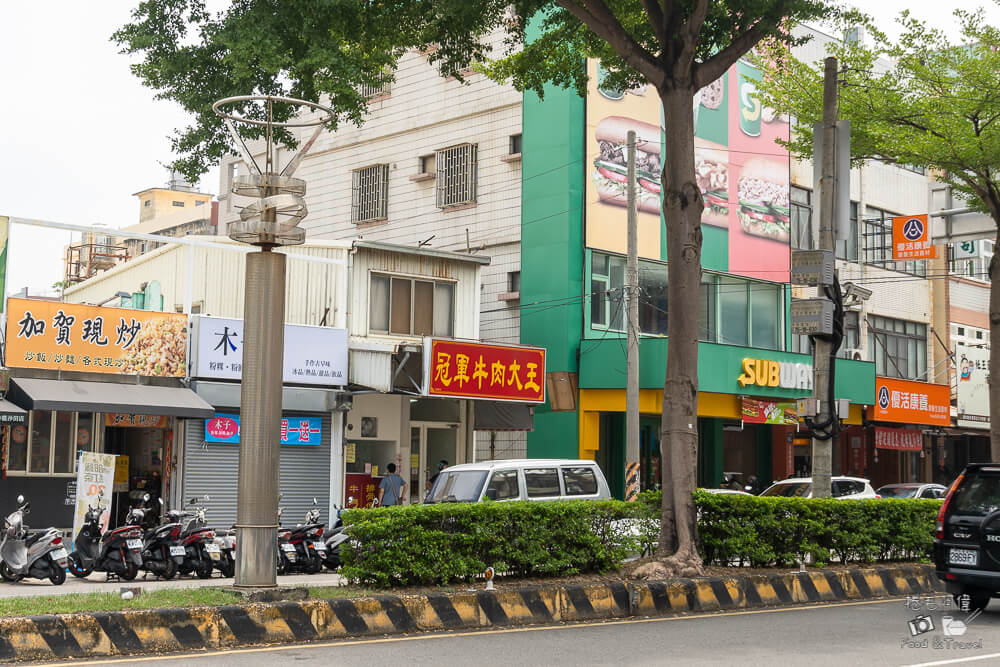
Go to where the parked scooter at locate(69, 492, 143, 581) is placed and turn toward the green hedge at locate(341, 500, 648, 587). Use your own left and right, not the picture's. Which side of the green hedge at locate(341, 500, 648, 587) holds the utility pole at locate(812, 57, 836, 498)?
left

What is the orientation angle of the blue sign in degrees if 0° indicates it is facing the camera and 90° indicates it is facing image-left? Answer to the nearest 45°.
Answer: approximately 0°

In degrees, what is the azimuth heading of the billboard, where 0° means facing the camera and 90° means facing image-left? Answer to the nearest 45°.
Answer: approximately 45°

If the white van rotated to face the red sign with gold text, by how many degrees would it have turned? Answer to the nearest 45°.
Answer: approximately 135° to its right
